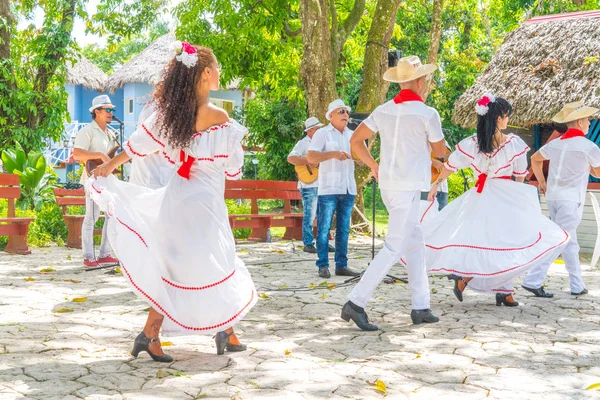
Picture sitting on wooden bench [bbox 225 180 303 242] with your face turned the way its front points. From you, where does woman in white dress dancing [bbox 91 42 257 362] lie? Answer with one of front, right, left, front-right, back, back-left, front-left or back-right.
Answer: front

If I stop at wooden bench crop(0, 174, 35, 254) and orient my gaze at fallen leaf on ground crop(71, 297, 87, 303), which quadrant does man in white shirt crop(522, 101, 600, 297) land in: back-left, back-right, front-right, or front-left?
front-left

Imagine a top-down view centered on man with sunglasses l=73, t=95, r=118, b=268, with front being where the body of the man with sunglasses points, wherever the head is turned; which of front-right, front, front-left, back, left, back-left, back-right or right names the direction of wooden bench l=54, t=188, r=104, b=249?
back-left

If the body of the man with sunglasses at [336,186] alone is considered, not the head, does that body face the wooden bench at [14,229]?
no

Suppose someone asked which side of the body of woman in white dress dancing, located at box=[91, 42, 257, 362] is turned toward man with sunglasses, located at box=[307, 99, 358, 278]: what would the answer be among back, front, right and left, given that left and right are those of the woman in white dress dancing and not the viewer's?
front

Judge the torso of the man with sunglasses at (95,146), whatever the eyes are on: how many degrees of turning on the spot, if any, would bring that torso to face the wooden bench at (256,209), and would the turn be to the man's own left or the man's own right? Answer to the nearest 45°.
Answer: approximately 90° to the man's own left

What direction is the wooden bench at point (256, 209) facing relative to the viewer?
toward the camera

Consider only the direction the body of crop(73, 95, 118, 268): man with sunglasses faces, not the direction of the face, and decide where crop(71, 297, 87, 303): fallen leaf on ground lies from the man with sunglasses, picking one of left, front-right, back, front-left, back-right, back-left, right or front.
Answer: front-right
